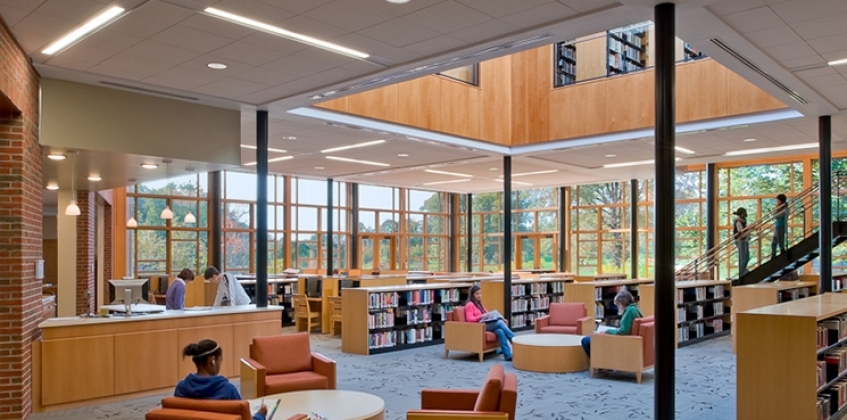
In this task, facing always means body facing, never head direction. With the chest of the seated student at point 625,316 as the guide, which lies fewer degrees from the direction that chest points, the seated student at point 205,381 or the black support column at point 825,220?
the seated student

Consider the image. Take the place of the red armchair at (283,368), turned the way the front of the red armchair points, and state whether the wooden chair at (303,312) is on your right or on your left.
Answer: on your left

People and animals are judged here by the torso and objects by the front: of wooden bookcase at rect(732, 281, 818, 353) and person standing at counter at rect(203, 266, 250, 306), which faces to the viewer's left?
the person standing at counter

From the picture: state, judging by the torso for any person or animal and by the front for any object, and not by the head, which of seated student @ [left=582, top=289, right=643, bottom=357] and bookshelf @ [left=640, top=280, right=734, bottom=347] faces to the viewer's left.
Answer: the seated student
